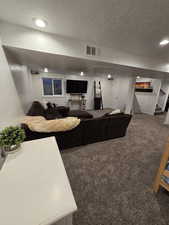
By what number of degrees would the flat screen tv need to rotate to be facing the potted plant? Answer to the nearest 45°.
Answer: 0° — it already faces it

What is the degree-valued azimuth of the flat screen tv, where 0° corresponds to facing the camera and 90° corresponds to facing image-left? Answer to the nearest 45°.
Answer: approximately 0°

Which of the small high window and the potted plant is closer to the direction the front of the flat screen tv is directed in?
the potted plant

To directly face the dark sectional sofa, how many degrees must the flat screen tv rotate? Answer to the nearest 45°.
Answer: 0° — it already faces it

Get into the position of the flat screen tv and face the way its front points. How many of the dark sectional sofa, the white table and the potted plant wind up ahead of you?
3

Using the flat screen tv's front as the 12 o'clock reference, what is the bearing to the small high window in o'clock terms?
The small high window is roughly at 3 o'clock from the flat screen tv.

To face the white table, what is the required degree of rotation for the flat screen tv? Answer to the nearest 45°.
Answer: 0° — it already faces it

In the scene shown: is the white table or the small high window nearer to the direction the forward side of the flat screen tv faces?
the white table
